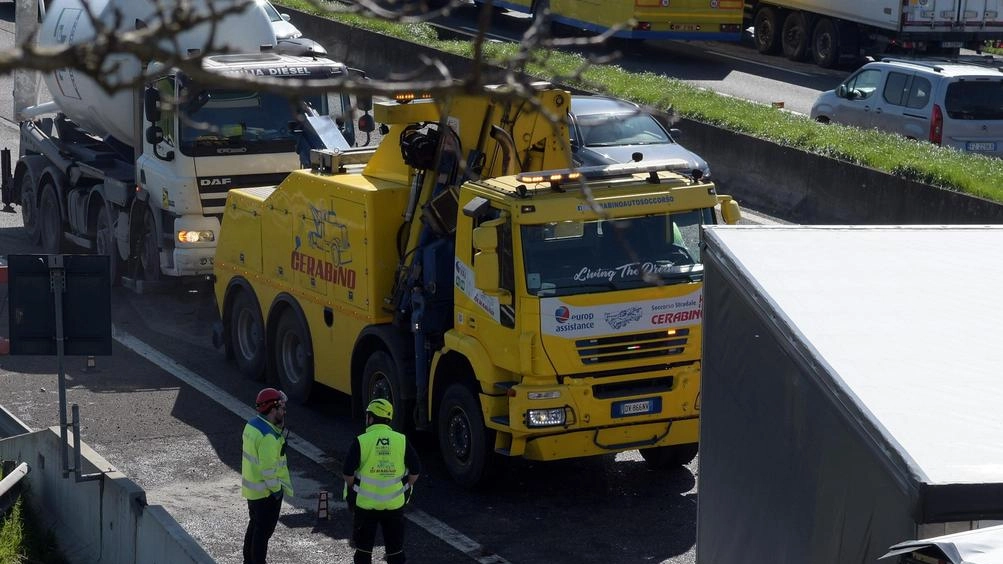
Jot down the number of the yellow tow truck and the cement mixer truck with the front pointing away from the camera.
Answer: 0

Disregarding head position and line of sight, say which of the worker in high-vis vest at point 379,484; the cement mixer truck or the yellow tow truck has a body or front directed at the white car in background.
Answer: the worker in high-vis vest

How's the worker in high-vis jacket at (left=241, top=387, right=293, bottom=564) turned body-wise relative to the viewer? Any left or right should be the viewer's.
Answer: facing to the right of the viewer

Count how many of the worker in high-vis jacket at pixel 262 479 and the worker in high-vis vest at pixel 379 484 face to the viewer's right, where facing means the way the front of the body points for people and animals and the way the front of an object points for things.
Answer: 1

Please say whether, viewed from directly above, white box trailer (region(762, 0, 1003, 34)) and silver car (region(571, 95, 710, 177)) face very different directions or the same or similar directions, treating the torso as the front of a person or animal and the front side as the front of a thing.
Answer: very different directions

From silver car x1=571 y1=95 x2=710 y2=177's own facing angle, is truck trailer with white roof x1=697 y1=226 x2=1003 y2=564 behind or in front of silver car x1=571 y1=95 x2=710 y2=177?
in front

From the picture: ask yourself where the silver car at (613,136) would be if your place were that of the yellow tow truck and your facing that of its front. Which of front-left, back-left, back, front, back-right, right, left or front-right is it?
back-left

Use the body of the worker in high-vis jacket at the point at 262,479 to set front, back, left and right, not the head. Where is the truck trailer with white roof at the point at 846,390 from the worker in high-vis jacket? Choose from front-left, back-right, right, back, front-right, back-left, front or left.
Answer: front-right

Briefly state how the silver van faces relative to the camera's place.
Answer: facing away from the viewer and to the left of the viewer

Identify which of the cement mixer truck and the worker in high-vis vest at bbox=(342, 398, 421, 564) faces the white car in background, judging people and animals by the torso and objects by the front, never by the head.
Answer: the worker in high-vis vest

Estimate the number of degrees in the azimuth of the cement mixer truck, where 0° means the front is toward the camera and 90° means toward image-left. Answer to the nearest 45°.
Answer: approximately 315°

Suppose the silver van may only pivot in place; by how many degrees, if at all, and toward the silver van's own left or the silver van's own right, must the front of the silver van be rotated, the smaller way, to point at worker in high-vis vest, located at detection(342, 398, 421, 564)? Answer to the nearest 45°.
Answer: approximately 135° to the silver van's own left

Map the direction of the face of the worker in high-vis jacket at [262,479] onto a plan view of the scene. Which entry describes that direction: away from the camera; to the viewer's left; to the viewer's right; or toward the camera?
to the viewer's right

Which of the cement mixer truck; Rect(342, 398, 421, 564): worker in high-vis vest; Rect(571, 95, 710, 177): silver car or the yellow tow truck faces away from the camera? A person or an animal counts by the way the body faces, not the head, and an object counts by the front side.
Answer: the worker in high-vis vest

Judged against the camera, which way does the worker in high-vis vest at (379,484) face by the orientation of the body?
away from the camera

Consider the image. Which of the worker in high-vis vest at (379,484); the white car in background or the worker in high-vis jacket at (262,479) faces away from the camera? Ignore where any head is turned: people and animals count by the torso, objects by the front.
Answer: the worker in high-vis vest at (379,484)
